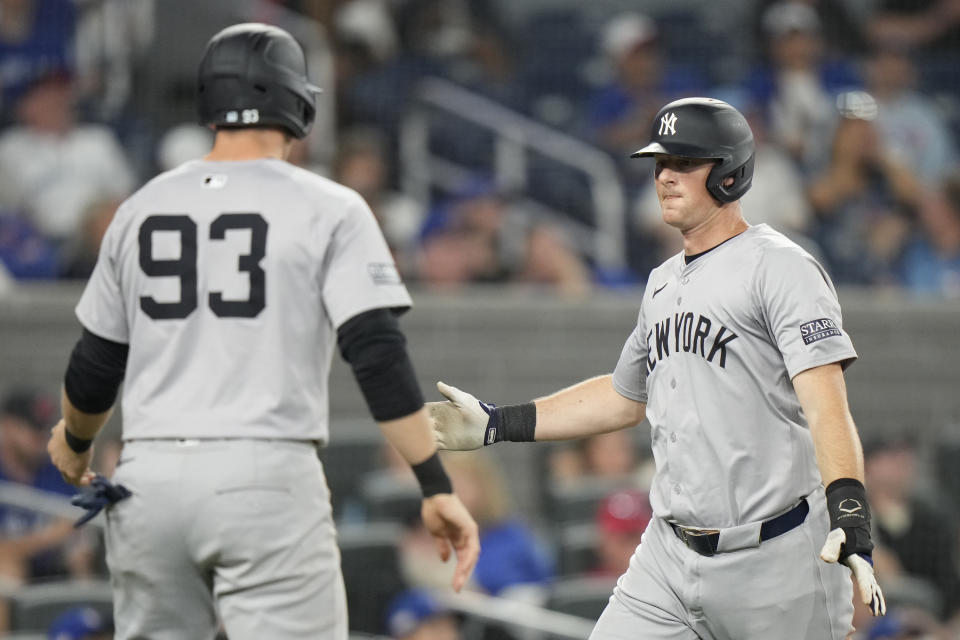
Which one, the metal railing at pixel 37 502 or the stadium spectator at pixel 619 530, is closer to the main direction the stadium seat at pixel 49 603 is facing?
the stadium spectator

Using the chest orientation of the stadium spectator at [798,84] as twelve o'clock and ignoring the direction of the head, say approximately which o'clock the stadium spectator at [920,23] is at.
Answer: the stadium spectator at [920,23] is roughly at 7 o'clock from the stadium spectator at [798,84].

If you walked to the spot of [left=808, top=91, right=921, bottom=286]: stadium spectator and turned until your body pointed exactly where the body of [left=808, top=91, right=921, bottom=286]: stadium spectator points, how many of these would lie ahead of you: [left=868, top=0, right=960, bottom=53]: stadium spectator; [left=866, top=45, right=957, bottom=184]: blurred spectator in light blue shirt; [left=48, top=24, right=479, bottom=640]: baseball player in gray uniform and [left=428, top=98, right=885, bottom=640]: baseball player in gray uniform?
2

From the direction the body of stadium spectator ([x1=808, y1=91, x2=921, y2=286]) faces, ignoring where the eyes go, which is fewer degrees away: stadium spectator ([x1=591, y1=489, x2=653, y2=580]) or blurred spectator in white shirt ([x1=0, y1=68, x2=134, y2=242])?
the stadium spectator

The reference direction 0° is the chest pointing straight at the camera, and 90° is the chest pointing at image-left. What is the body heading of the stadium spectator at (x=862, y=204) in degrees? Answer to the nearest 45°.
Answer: approximately 0°

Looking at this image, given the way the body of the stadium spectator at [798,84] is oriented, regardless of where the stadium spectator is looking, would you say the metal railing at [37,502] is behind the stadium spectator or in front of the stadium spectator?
in front

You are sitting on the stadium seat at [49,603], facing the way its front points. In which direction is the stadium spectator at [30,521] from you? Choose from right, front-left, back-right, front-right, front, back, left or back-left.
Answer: back
